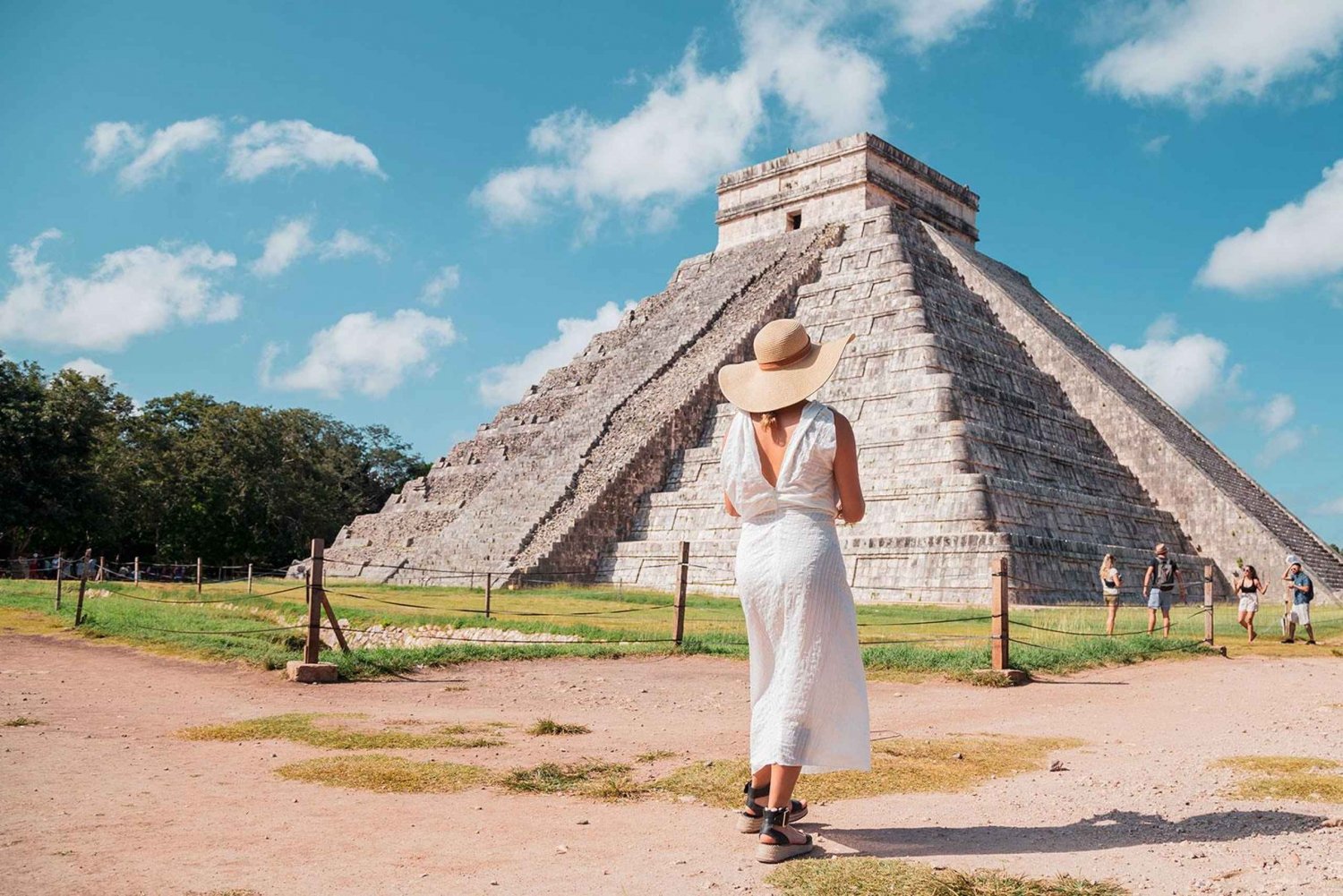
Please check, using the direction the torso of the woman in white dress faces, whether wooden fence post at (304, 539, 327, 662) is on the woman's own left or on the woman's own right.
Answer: on the woman's own left

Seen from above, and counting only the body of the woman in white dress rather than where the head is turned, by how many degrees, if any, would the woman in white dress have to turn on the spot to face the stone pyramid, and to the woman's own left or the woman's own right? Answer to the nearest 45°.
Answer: approximately 45° to the woman's own left

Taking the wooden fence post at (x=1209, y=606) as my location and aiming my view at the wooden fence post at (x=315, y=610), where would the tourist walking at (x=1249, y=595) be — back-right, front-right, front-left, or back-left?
back-right

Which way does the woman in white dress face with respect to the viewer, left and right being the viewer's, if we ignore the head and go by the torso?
facing away from the viewer and to the right of the viewer

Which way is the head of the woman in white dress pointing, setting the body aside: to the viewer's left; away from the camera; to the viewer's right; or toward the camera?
away from the camera

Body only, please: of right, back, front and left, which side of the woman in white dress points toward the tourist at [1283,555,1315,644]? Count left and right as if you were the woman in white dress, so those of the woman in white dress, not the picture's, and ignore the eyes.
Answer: front

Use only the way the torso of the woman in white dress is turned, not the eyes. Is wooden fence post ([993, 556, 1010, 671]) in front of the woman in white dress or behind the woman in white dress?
in front

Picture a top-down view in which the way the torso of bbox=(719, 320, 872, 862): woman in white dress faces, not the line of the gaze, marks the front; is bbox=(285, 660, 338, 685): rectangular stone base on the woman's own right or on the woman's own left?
on the woman's own left
